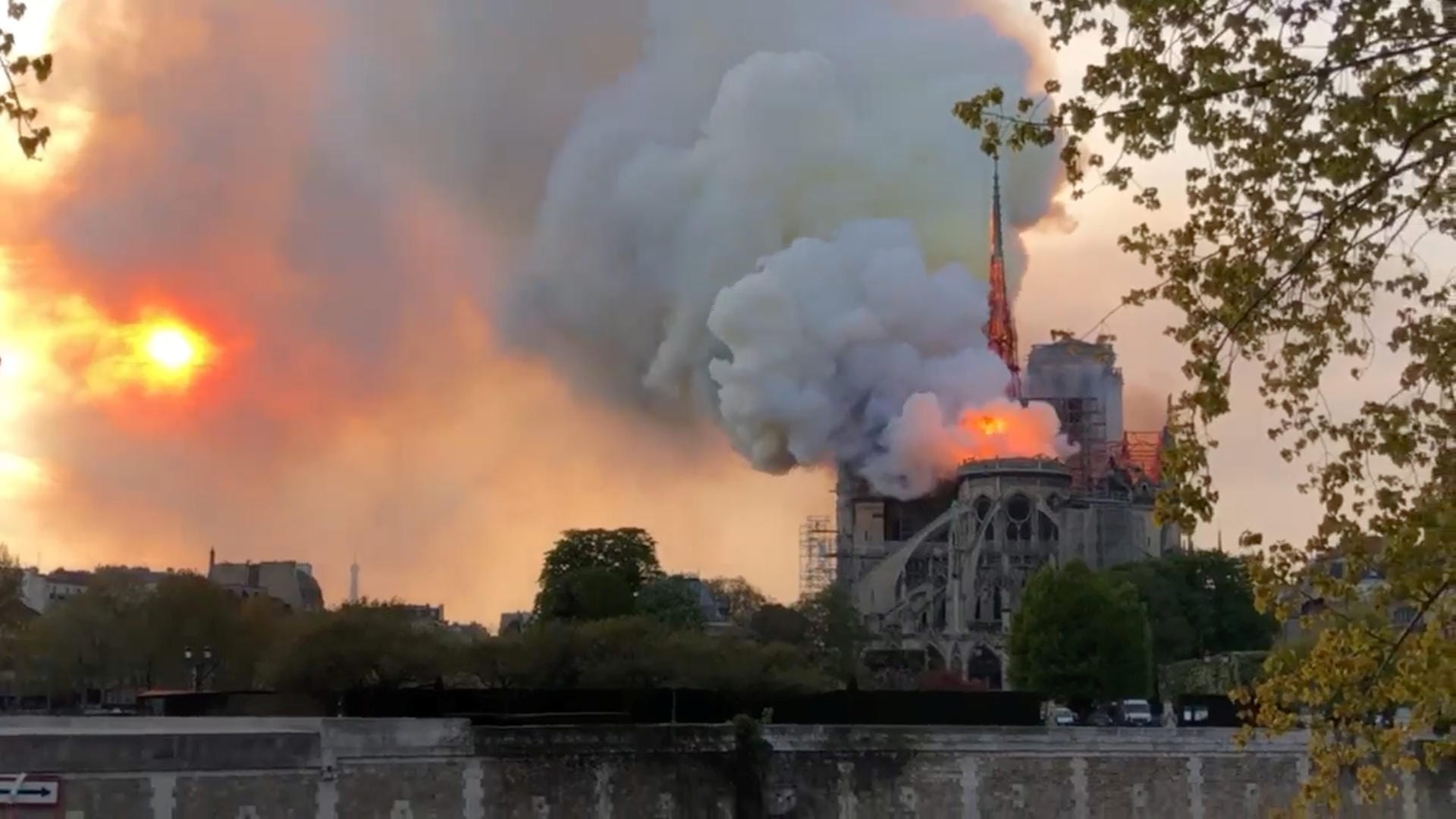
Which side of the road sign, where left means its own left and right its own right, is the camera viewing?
front

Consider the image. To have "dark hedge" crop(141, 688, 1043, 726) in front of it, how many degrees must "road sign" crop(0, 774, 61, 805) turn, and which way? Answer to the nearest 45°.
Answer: approximately 135° to its left
